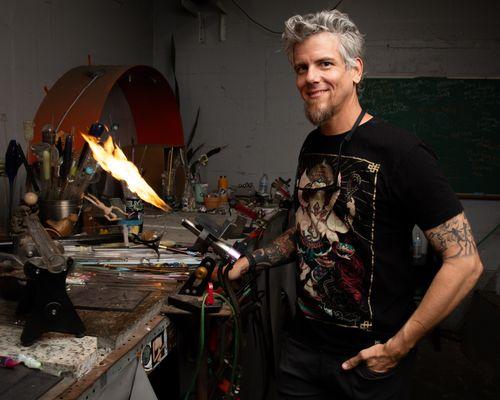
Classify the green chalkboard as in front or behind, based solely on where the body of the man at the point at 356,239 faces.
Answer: behind

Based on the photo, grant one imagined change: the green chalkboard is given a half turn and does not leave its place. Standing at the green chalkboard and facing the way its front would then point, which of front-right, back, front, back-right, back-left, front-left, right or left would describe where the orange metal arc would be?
back-left

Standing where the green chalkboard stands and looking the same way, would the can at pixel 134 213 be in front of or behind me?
in front

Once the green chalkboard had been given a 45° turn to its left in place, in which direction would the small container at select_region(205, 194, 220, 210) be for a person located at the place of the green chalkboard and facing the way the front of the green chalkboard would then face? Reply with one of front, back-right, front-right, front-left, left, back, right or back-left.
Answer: right

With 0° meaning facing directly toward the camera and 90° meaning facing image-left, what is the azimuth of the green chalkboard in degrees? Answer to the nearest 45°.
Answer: approximately 0°

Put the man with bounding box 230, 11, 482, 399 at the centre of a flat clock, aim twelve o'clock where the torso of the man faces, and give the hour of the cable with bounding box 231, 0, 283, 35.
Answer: The cable is roughly at 4 o'clock from the man.

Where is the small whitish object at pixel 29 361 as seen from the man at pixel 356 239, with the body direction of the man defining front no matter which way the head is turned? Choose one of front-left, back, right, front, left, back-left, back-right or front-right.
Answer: front

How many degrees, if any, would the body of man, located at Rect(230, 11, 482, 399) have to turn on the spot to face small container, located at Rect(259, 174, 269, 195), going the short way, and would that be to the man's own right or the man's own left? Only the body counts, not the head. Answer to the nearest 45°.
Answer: approximately 135° to the man's own right

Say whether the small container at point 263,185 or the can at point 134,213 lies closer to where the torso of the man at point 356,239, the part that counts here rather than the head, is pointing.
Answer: the can

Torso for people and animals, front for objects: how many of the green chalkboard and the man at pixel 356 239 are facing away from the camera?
0

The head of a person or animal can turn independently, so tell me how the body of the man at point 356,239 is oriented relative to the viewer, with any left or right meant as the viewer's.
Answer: facing the viewer and to the left of the viewer

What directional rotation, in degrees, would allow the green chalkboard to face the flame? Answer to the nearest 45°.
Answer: approximately 45° to its right

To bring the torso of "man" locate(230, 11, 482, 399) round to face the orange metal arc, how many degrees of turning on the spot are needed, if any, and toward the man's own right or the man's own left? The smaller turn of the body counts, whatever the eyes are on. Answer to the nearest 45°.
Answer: approximately 90° to the man's own right
